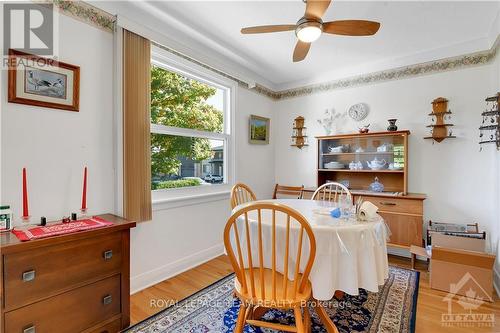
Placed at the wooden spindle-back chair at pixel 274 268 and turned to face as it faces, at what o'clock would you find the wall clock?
The wall clock is roughly at 1 o'clock from the wooden spindle-back chair.

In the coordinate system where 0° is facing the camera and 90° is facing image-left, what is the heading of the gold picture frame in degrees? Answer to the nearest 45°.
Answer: approximately 315°

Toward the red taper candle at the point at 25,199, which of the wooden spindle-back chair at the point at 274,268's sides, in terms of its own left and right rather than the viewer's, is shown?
left

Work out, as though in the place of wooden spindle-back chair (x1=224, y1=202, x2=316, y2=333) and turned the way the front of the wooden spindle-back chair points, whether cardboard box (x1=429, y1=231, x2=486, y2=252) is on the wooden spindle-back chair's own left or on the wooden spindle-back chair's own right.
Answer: on the wooden spindle-back chair's own right

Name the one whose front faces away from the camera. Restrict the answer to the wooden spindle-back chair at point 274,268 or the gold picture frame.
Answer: the wooden spindle-back chair

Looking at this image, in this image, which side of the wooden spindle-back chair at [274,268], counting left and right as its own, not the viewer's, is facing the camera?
back

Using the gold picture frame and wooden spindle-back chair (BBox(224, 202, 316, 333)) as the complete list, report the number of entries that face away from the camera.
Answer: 1
